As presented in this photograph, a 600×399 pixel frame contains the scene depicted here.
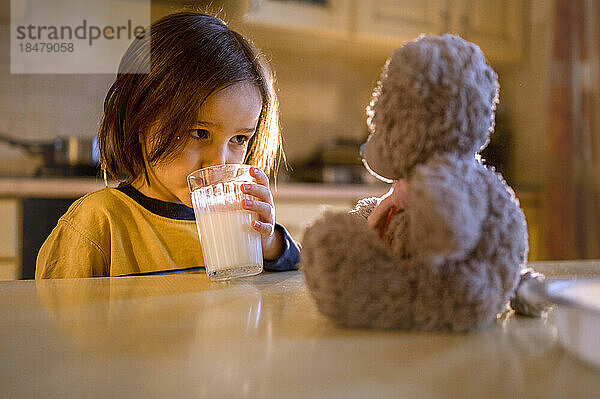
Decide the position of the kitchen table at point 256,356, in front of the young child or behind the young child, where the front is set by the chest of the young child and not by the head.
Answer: in front

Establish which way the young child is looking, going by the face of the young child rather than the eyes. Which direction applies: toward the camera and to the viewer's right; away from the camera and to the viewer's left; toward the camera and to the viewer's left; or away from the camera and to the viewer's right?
toward the camera and to the viewer's right

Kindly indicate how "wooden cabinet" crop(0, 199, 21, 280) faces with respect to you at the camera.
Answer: facing the viewer

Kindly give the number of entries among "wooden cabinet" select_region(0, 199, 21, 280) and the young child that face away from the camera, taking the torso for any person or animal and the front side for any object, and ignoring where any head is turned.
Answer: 0

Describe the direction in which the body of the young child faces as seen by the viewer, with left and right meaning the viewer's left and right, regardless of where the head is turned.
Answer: facing the viewer and to the right of the viewer

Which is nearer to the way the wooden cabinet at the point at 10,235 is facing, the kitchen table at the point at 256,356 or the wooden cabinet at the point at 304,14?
the kitchen table

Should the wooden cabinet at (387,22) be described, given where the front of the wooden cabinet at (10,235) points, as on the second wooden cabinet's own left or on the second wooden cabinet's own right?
on the second wooden cabinet's own left

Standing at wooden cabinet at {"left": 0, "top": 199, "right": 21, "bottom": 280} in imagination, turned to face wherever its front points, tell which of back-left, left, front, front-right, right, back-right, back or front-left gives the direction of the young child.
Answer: front

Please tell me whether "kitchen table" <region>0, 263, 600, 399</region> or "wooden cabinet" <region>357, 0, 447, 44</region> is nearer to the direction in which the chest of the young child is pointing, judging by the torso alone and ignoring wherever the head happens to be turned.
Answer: the kitchen table

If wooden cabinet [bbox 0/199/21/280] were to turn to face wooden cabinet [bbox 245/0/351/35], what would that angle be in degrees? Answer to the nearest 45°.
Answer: approximately 90° to its left

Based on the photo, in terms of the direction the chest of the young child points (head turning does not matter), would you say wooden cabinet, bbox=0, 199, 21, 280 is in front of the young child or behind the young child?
behind
